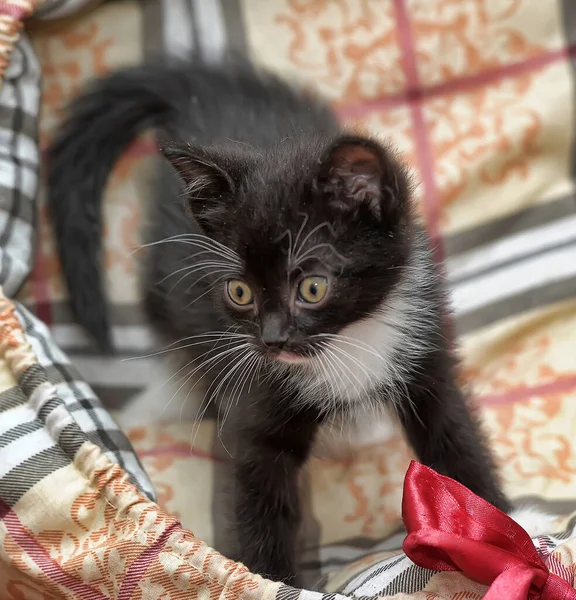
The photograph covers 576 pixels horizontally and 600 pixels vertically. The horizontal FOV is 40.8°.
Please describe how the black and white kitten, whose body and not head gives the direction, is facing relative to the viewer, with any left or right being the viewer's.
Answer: facing the viewer and to the right of the viewer
